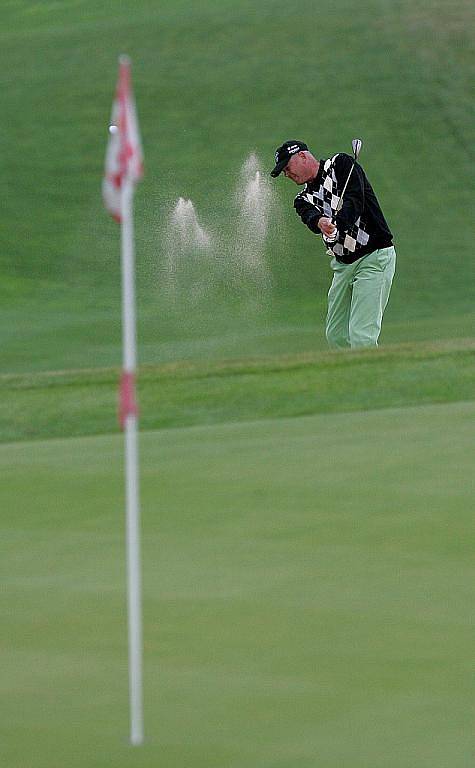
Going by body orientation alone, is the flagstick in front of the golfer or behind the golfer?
in front

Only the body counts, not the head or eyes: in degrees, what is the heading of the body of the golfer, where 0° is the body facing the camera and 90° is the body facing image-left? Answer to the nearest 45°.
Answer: approximately 45°
